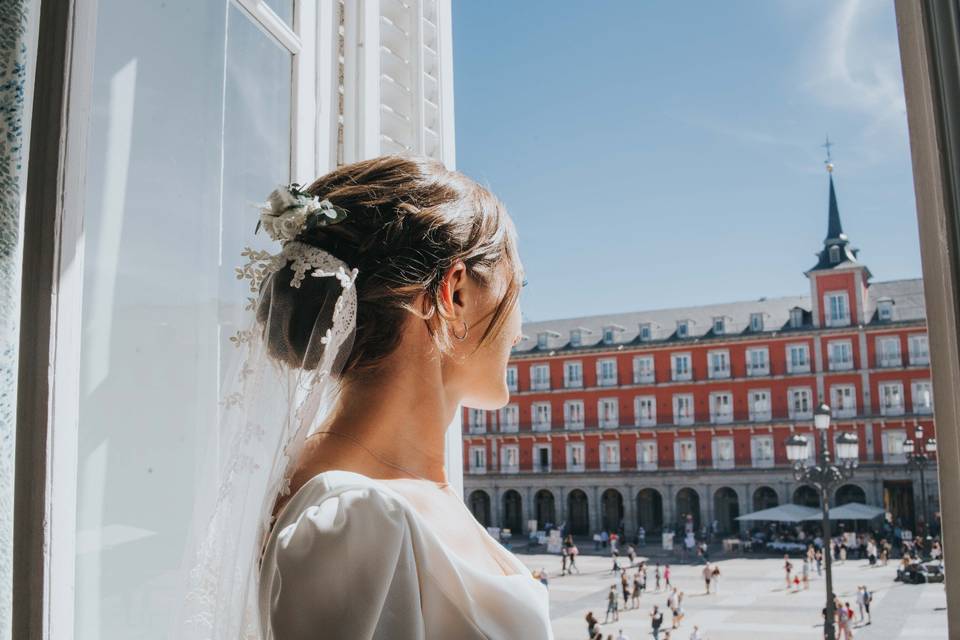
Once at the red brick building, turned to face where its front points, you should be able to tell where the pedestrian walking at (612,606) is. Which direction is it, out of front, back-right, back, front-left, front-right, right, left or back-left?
front

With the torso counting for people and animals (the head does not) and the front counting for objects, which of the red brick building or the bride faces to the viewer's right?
the bride

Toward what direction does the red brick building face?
toward the camera

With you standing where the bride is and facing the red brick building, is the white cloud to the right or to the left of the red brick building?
right

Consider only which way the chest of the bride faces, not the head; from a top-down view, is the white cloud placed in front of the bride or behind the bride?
in front

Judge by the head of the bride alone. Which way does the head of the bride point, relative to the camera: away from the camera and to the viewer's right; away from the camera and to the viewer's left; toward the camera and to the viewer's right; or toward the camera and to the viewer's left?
away from the camera and to the viewer's right

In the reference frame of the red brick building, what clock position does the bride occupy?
The bride is roughly at 12 o'clock from the red brick building.

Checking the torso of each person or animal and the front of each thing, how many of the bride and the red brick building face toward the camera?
1
